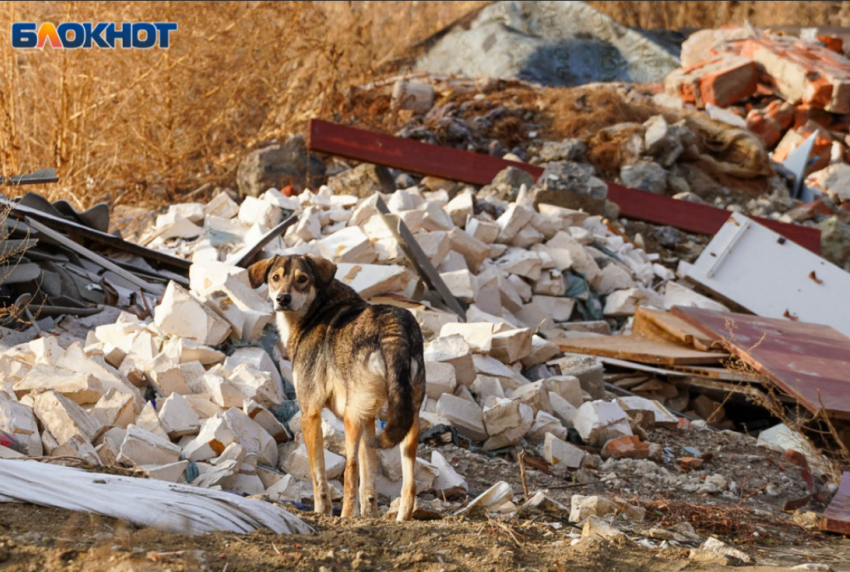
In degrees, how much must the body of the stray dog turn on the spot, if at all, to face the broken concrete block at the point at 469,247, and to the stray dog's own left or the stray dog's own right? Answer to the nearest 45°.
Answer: approximately 45° to the stray dog's own right

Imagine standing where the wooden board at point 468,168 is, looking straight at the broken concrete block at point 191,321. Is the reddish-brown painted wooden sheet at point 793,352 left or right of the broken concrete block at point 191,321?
left

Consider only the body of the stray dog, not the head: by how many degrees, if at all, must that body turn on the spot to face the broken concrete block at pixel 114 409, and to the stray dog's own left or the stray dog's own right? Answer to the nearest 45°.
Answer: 0° — it already faces it

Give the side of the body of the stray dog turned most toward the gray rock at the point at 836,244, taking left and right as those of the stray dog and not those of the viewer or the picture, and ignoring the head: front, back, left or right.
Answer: right

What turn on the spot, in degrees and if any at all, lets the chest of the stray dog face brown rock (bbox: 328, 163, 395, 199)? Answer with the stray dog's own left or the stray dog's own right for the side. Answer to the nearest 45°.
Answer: approximately 45° to the stray dog's own right

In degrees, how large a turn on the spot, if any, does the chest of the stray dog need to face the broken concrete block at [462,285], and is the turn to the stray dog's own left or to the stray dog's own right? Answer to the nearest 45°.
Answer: approximately 45° to the stray dog's own right

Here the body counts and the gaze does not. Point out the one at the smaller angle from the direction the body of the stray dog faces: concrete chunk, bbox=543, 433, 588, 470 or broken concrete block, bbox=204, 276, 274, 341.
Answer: the broken concrete block

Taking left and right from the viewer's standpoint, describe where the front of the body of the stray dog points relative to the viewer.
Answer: facing away from the viewer and to the left of the viewer

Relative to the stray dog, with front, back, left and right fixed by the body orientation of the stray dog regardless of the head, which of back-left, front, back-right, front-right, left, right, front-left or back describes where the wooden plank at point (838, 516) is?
back-right

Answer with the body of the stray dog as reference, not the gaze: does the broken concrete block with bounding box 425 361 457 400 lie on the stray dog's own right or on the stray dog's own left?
on the stray dog's own right

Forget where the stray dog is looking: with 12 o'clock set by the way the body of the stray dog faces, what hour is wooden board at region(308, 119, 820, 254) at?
The wooden board is roughly at 2 o'clock from the stray dog.
